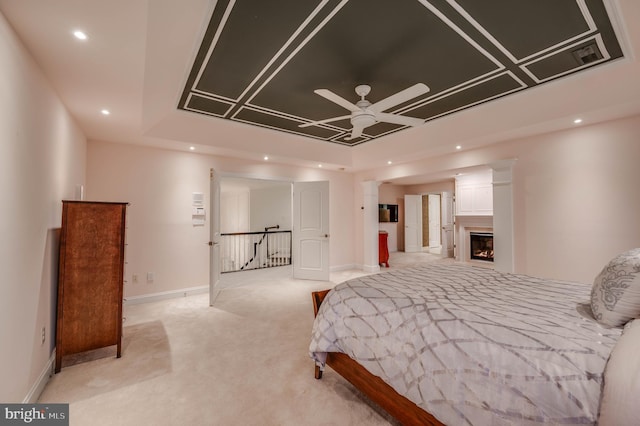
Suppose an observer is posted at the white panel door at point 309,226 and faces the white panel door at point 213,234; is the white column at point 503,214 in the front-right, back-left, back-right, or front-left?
back-left

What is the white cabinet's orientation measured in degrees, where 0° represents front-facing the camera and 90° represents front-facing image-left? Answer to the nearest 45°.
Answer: approximately 45°

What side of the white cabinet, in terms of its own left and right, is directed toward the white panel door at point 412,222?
right

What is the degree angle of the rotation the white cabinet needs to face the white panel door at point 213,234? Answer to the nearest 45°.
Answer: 0° — it already faces it

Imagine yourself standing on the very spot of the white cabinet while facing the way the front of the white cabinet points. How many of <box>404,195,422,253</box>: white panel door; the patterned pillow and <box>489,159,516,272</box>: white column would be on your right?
1

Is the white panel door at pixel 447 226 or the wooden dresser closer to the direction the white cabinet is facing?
the wooden dresser

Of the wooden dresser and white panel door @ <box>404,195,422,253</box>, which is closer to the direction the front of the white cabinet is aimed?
the wooden dresser

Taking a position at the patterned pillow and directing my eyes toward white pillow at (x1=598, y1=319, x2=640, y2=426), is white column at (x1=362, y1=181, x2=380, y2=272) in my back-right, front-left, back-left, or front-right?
back-right

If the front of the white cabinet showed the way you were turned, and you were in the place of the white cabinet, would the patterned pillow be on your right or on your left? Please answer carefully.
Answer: on your left

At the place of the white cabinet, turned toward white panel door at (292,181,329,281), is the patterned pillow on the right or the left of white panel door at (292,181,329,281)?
left
